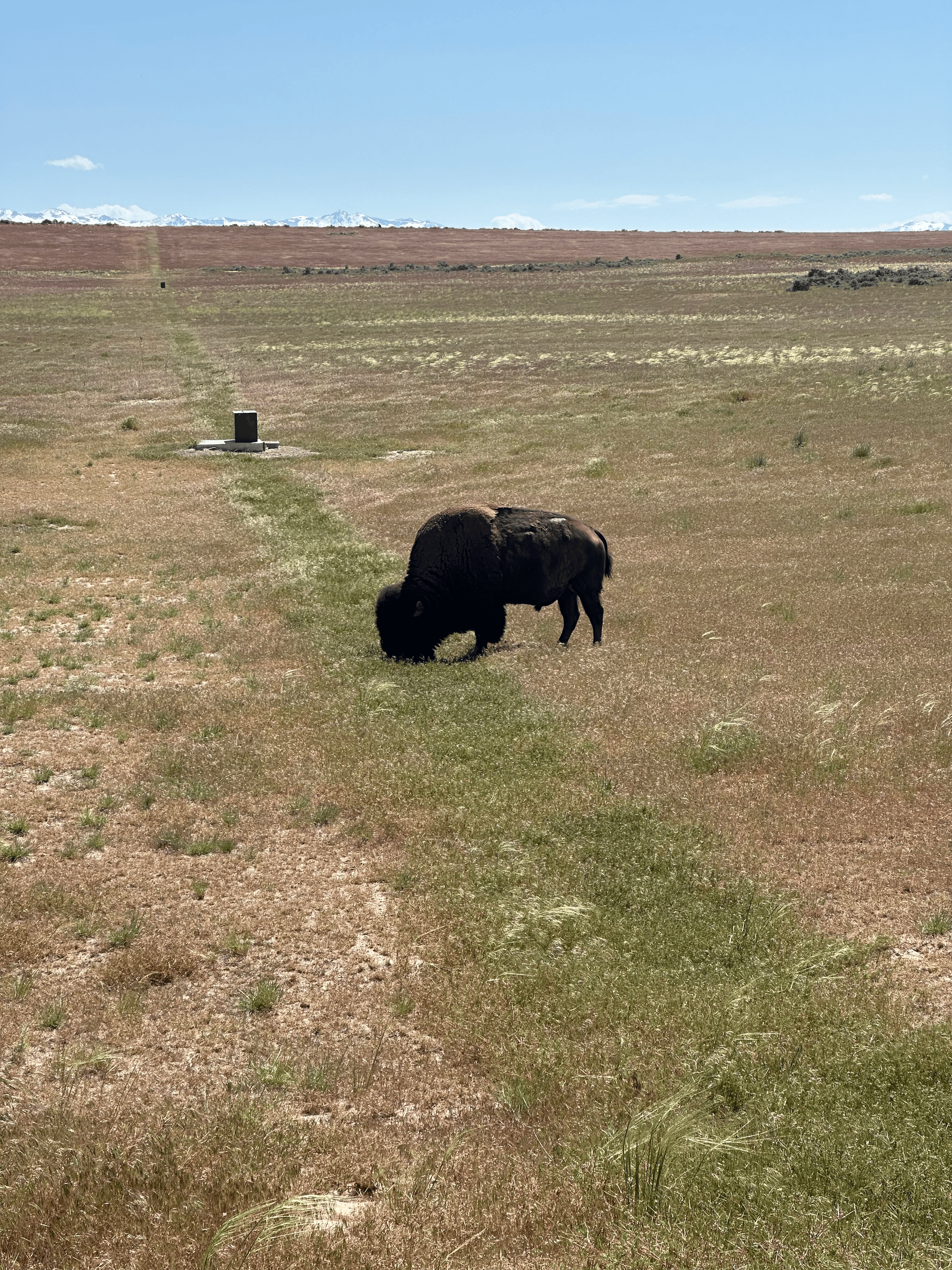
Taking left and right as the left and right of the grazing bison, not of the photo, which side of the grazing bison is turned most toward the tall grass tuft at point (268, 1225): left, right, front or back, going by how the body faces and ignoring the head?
left

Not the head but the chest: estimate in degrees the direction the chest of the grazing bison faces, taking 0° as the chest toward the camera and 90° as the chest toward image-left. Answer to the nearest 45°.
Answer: approximately 90°

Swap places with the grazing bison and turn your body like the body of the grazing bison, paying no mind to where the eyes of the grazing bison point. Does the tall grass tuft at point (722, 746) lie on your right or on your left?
on your left

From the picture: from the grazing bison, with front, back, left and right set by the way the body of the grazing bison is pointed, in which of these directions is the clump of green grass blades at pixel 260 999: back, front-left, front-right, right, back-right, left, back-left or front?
left

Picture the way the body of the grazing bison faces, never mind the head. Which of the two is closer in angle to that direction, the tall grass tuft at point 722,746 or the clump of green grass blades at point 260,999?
the clump of green grass blades
